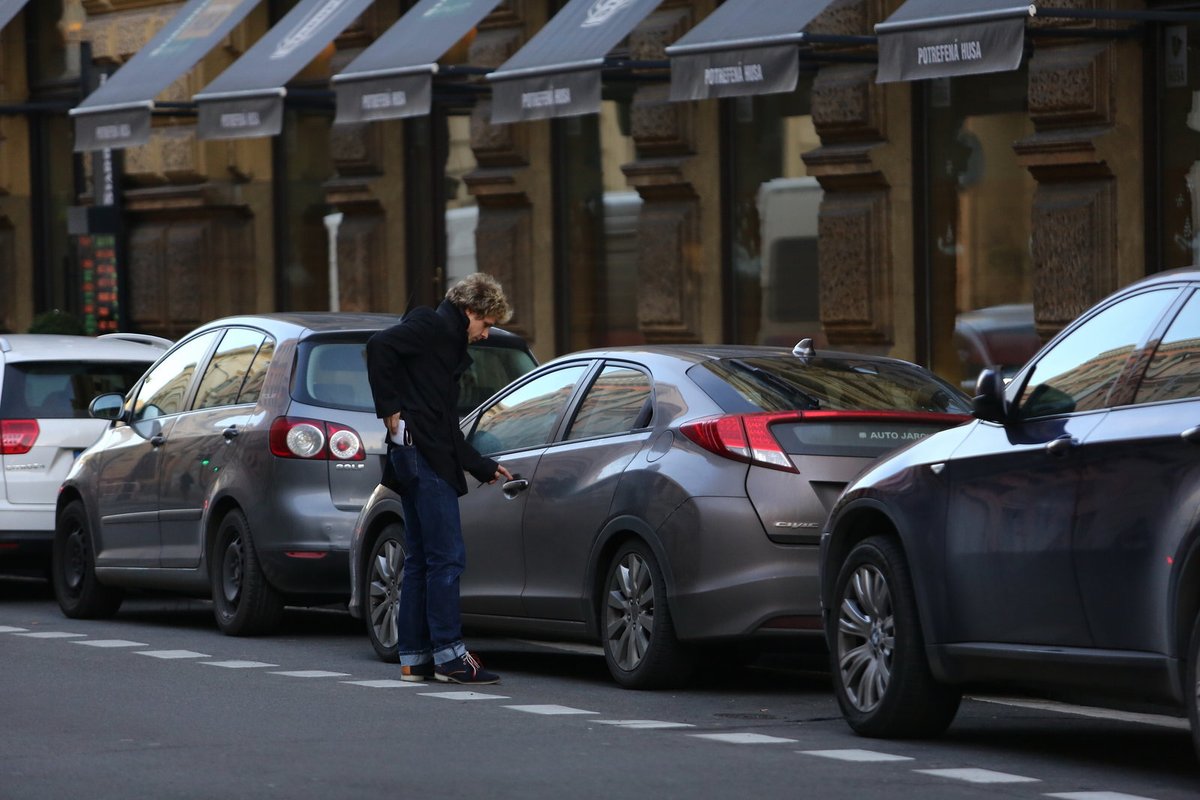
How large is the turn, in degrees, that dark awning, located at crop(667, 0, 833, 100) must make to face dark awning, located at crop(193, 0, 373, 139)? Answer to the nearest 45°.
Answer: approximately 90° to its right

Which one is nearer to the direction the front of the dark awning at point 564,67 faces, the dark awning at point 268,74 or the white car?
the white car

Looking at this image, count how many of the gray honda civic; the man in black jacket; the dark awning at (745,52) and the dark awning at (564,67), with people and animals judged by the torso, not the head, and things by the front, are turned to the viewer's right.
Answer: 1

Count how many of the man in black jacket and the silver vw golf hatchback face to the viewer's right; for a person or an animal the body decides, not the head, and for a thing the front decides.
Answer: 1

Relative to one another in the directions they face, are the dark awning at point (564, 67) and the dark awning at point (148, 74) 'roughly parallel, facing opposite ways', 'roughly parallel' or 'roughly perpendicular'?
roughly parallel

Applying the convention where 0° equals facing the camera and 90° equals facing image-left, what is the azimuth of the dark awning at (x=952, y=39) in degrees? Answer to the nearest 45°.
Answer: approximately 45°

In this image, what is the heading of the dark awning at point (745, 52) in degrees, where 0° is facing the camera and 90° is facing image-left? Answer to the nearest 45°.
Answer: approximately 45°

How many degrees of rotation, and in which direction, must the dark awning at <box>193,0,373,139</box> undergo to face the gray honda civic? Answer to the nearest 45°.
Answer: approximately 45° to its left

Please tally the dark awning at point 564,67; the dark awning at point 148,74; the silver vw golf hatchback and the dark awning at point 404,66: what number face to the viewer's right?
0

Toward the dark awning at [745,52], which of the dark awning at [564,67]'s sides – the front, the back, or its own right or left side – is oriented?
left

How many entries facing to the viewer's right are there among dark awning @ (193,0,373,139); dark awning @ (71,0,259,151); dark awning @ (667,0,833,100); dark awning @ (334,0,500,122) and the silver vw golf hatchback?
0

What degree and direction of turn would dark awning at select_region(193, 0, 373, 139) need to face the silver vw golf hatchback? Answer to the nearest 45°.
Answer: approximately 45° to its left

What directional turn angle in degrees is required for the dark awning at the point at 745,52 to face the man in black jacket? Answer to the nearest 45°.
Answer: approximately 45° to its left

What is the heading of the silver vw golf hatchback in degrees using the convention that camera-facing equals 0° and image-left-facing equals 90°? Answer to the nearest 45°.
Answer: approximately 135°

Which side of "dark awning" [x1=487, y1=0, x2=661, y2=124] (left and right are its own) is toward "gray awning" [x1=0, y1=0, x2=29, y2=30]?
right

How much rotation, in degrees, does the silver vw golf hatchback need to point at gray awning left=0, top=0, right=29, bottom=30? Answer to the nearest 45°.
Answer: approximately 45° to its right

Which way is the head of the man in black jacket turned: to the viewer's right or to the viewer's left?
to the viewer's right

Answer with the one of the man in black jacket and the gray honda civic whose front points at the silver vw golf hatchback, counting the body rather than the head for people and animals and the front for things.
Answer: the gray honda civic

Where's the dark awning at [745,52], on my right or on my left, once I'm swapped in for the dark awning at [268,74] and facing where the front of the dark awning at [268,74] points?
on my left

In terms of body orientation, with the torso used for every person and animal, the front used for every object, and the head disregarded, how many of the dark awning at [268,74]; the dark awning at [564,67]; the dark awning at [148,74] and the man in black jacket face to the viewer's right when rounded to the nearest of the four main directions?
1

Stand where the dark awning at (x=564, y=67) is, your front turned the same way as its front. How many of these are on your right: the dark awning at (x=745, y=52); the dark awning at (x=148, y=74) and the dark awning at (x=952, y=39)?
1
